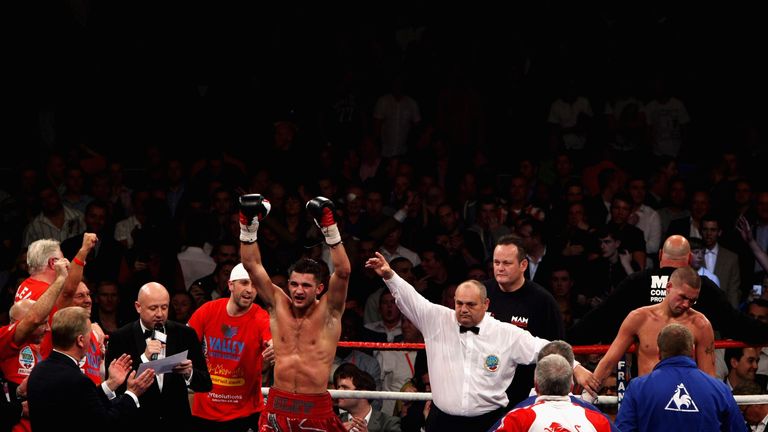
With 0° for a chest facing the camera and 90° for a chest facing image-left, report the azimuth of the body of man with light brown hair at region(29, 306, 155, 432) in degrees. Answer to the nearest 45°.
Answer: approximately 225°

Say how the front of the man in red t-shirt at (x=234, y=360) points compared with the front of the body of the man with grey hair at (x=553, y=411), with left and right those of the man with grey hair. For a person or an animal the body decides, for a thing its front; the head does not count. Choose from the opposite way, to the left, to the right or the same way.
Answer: the opposite way

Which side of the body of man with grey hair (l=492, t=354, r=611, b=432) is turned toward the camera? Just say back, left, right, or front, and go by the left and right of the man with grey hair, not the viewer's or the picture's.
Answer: back

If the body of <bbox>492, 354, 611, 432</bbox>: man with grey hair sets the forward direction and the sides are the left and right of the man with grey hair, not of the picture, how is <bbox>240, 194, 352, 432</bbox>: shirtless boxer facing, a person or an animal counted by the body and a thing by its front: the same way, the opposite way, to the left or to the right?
the opposite way

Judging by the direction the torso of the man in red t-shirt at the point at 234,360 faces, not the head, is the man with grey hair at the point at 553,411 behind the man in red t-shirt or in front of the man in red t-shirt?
in front

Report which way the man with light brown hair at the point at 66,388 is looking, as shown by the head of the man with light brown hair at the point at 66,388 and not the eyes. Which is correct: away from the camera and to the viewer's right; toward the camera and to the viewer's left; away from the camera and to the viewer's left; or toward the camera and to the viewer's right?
away from the camera and to the viewer's right

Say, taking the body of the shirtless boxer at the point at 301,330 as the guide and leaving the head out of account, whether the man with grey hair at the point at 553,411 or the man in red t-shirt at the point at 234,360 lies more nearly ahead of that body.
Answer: the man with grey hair

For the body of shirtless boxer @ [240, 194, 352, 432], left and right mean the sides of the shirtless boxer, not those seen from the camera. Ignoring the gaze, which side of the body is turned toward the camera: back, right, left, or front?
front

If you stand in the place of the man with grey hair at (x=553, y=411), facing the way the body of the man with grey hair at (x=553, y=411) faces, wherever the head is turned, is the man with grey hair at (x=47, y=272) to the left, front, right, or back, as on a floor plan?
left

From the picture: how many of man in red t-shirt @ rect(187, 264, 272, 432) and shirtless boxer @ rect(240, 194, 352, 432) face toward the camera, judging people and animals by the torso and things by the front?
2
